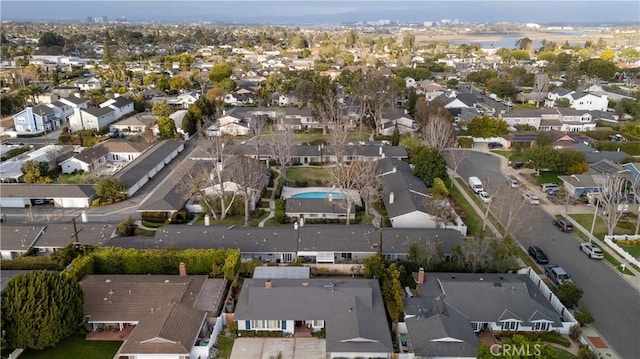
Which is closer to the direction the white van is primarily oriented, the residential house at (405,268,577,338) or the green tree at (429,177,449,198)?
the residential house

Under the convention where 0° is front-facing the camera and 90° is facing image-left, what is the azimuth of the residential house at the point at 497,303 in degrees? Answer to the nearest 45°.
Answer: approximately 0°

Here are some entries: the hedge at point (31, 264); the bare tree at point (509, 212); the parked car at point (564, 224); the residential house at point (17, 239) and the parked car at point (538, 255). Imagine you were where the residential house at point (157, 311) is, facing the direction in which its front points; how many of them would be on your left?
3

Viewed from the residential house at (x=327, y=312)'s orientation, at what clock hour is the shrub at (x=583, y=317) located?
The shrub is roughly at 9 o'clock from the residential house.

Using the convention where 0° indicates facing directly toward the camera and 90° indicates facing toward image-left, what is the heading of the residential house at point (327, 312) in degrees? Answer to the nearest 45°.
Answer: approximately 0°

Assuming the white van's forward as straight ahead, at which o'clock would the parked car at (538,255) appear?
The parked car is roughly at 1 o'clock from the white van.

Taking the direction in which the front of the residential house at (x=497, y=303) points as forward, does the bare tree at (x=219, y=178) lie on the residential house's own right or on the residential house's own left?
on the residential house's own right

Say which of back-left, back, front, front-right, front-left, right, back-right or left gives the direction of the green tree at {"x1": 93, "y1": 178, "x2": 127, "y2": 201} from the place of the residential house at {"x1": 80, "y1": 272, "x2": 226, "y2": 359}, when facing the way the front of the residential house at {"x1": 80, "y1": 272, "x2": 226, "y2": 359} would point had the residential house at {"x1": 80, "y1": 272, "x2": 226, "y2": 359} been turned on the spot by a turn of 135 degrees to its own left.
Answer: front-left
